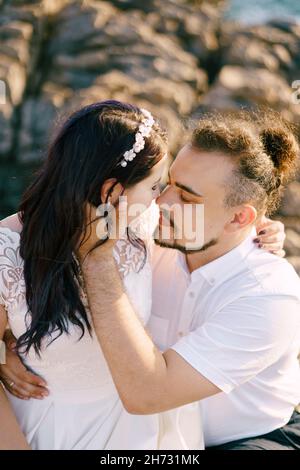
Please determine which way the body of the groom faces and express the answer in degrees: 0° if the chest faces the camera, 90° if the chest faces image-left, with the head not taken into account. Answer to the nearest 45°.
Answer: approximately 45°

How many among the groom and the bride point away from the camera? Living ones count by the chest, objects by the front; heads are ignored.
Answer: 0

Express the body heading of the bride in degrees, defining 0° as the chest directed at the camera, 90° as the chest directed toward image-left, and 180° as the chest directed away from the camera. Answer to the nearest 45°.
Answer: approximately 315°

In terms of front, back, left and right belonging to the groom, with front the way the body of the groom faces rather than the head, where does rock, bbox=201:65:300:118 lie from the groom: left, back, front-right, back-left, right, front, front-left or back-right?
back-right

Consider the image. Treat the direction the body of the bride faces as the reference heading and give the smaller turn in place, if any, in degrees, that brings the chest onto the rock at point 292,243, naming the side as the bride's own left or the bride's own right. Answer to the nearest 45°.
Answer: approximately 90° to the bride's own left

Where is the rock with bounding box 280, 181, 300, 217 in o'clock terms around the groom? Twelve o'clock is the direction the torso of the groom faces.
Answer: The rock is roughly at 5 o'clock from the groom.

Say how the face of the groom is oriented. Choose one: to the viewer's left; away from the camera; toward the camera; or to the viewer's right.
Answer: to the viewer's left

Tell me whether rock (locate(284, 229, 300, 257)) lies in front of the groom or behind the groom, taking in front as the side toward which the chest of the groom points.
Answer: behind
